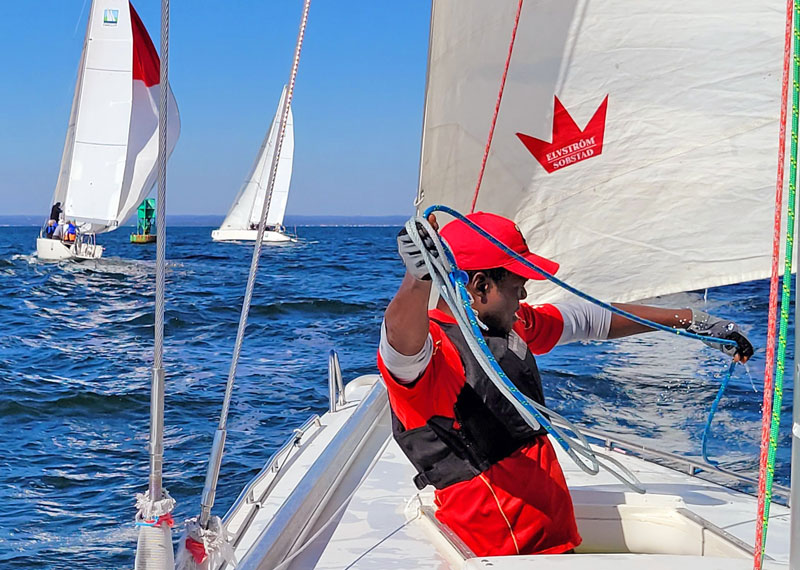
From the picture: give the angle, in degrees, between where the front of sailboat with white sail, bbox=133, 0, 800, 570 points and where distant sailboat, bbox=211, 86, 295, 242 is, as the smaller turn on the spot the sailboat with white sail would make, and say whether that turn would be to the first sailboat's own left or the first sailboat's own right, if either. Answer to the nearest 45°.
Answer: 0° — it already faces it

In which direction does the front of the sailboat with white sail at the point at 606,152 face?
away from the camera

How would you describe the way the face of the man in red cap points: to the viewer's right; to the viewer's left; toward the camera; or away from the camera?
to the viewer's right

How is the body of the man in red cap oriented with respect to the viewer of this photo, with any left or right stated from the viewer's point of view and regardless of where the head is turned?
facing the viewer and to the right of the viewer

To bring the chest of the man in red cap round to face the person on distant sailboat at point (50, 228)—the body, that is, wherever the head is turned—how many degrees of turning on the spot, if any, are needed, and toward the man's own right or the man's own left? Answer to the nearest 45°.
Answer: approximately 180°

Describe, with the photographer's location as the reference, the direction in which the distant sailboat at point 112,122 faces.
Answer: facing away from the viewer and to the right of the viewer
